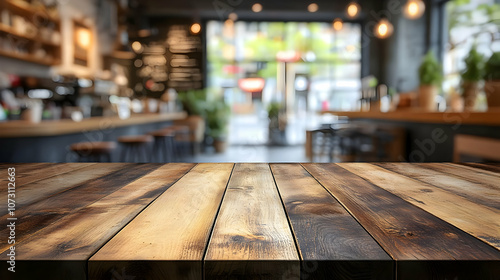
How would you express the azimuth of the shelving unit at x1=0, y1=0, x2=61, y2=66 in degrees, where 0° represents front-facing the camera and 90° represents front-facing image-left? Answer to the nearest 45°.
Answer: approximately 315°

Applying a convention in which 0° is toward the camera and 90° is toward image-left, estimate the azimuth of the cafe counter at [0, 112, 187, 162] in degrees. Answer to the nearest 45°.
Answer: approximately 315°
